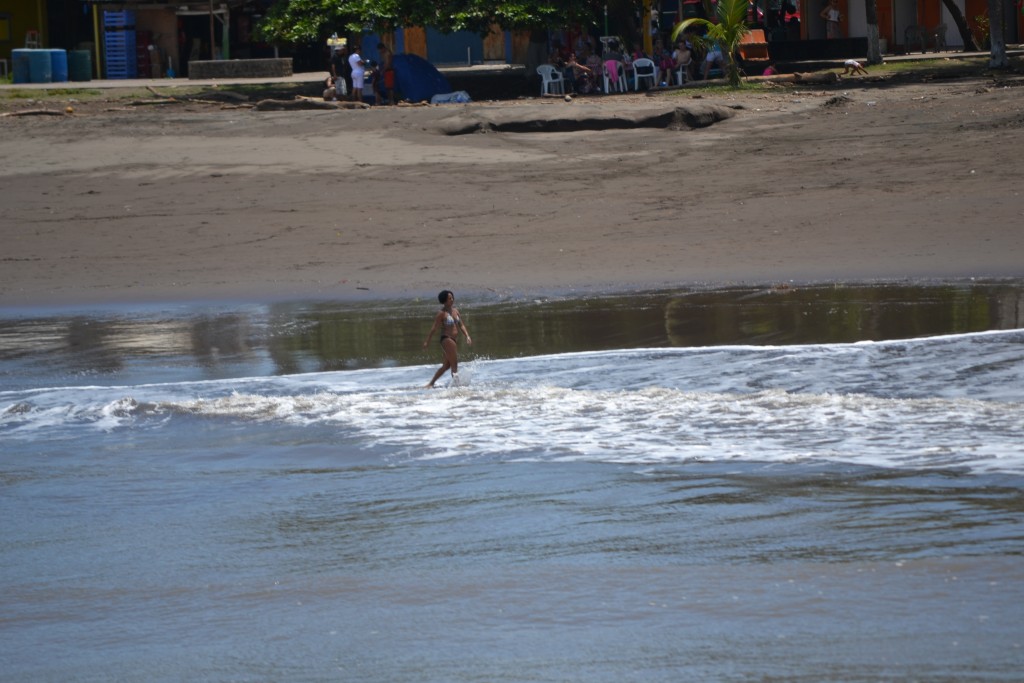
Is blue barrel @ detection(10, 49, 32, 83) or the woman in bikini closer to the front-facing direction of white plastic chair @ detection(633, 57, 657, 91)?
the woman in bikini

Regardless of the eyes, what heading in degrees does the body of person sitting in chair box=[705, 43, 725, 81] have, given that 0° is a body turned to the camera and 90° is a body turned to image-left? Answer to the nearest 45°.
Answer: approximately 0°

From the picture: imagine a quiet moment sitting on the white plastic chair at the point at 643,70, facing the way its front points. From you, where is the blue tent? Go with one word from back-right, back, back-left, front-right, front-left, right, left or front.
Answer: right

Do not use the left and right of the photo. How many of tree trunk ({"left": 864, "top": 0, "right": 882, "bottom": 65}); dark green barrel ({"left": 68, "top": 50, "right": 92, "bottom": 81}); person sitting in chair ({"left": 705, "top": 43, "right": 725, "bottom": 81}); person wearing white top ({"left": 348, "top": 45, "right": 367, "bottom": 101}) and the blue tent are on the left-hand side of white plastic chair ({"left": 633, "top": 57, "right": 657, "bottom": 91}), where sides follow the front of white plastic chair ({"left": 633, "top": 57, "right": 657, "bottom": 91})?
2

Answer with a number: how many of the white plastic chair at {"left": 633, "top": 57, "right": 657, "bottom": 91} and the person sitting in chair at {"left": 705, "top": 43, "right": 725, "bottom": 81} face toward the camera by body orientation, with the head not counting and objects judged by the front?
2

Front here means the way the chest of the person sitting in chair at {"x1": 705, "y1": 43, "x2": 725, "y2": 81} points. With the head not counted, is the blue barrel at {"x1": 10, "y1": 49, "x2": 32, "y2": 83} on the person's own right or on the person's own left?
on the person's own right

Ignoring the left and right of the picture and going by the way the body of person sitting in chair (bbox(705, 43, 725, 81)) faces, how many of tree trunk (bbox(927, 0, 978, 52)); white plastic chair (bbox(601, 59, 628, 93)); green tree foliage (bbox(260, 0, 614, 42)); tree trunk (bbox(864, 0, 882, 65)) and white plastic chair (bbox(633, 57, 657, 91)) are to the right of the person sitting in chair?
3

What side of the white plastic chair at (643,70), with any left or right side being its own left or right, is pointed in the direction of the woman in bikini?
front

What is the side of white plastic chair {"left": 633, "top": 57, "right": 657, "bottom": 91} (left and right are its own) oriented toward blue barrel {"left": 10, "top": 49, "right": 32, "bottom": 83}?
right

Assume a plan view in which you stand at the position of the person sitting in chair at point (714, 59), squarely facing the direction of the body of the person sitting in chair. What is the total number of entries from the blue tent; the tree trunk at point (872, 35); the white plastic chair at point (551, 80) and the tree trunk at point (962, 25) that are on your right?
2
